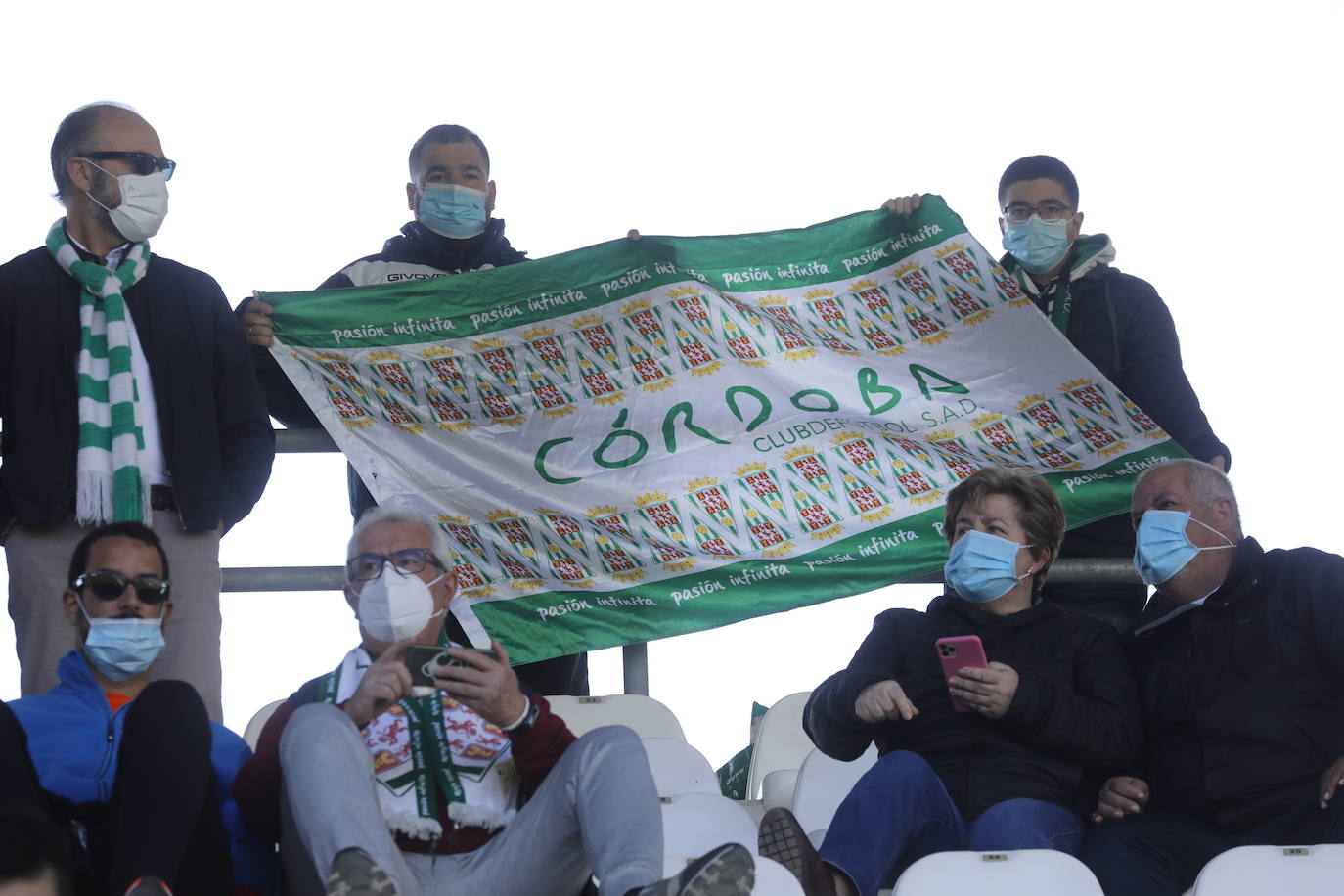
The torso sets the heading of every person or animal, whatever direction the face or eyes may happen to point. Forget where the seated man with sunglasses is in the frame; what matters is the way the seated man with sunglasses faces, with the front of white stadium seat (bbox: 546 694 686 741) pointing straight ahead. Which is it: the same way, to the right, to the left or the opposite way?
the same way

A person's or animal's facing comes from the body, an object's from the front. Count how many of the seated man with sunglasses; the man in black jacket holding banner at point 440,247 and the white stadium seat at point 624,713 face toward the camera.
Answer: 3

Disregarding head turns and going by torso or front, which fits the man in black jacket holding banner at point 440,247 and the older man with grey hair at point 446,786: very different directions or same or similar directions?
same or similar directions

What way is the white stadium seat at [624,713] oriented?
toward the camera

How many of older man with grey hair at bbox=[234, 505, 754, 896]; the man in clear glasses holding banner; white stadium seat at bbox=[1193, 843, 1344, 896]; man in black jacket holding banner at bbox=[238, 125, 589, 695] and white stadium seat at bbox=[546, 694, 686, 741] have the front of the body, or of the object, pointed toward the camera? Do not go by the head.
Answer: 5

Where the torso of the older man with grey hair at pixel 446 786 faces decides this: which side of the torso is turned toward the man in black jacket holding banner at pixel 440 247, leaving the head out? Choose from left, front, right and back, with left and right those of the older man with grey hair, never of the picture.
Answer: back

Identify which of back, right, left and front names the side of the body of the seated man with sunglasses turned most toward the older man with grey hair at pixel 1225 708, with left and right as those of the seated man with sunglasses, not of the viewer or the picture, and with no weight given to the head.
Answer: left

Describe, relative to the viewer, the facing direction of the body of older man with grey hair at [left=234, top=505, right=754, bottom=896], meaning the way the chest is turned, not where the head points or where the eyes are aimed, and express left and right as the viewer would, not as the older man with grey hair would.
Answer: facing the viewer
